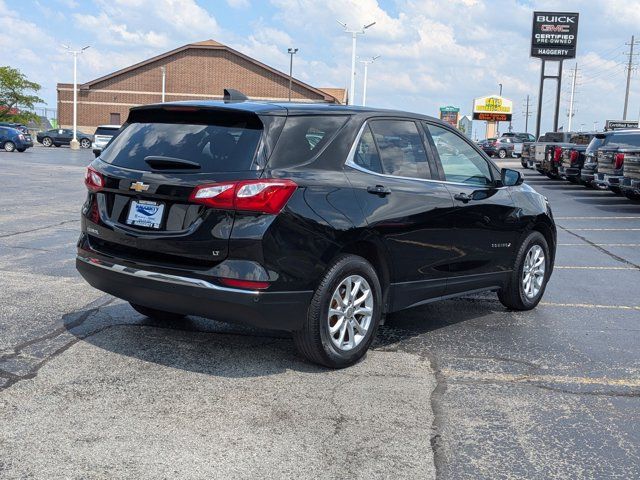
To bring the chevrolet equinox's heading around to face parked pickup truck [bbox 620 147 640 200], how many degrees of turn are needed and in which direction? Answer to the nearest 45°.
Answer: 0° — it already faces it

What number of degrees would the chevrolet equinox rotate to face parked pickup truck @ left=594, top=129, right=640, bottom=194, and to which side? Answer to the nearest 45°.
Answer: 0° — it already faces it

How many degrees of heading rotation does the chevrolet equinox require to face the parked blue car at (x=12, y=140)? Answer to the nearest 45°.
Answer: approximately 90° to its left

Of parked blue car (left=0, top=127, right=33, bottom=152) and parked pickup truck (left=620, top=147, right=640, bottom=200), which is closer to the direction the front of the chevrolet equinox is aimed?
the parked pickup truck

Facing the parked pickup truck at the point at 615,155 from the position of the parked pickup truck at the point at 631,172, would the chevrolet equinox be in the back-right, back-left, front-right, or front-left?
back-left

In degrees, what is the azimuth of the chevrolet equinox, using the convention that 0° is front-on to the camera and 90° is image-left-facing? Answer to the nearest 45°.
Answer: approximately 225°

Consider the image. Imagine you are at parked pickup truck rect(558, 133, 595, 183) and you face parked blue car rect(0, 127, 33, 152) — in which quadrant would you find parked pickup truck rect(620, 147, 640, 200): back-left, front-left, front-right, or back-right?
back-left

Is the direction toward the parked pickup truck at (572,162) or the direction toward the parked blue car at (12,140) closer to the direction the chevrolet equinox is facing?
the parked pickup truck
